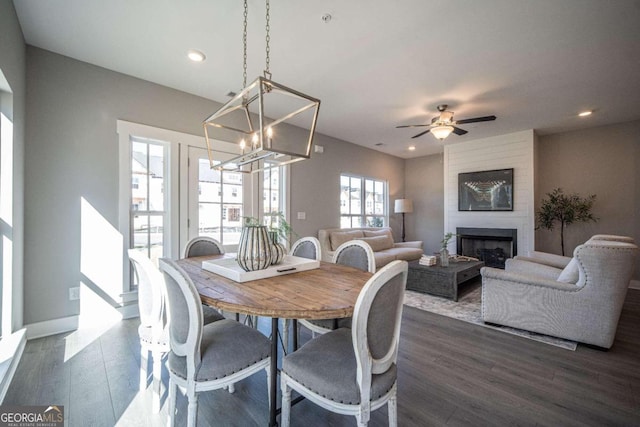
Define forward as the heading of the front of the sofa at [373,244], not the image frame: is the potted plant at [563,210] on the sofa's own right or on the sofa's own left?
on the sofa's own left

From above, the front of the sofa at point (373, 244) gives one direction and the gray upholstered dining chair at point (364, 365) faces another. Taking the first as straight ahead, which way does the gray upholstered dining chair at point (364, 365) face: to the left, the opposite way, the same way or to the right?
the opposite way

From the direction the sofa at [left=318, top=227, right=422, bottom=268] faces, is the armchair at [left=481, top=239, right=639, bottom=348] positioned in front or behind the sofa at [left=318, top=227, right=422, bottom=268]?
in front

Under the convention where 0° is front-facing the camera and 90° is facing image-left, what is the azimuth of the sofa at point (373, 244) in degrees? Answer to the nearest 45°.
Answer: approximately 315°

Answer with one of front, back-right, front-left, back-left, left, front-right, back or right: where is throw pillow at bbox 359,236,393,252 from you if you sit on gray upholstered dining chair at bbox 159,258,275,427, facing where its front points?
front

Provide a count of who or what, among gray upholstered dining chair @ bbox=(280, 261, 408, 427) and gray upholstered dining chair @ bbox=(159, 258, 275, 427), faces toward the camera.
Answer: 0

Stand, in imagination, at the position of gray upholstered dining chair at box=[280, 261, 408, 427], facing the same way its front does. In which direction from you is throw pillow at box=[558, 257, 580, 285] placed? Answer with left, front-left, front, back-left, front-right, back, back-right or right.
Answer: right

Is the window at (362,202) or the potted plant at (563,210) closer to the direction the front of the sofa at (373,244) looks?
the potted plant

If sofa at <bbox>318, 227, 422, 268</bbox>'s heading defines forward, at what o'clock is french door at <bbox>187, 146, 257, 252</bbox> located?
The french door is roughly at 3 o'clock from the sofa.

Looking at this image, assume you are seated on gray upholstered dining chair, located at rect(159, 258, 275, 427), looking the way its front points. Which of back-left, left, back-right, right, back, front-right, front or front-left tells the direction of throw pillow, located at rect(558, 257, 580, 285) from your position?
front-right

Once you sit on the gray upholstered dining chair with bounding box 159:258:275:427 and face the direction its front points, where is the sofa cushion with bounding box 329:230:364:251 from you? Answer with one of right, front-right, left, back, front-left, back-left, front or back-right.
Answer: front

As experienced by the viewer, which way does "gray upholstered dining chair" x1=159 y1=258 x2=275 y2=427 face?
facing away from the viewer and to the right of the viewer

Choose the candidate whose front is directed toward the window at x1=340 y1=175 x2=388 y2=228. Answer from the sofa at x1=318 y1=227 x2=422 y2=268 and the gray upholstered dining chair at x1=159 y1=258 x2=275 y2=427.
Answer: the gray upholstered dining chair

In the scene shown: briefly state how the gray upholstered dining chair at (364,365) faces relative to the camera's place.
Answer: facing away from the viewer and to the left of the viewer

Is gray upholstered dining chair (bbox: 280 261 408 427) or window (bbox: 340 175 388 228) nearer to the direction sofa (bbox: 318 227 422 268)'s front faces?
the gray upholstered dining chair

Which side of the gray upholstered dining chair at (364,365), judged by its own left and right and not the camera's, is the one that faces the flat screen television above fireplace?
right
